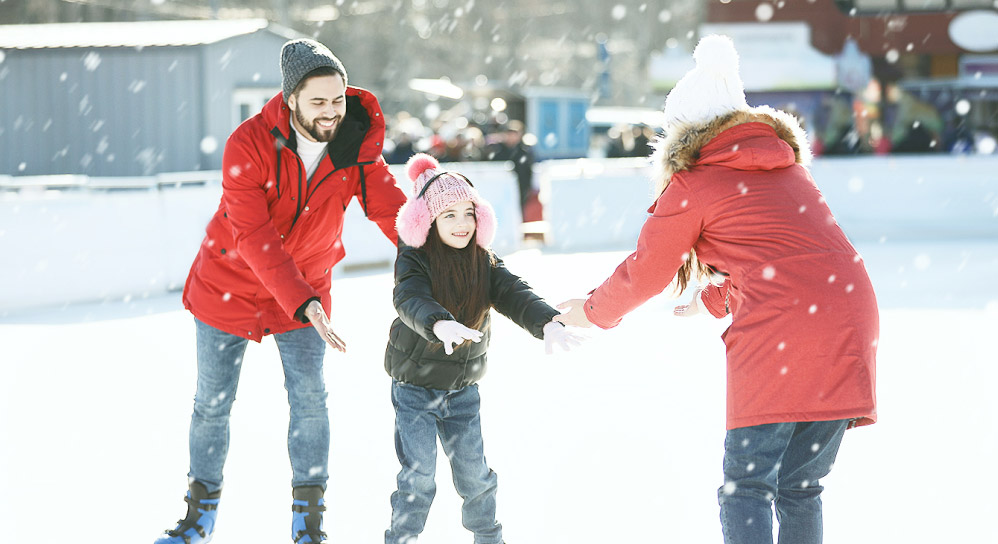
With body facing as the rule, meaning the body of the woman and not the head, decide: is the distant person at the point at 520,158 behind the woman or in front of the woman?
in front

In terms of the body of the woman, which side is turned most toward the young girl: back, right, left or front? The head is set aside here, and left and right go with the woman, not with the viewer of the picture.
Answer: front

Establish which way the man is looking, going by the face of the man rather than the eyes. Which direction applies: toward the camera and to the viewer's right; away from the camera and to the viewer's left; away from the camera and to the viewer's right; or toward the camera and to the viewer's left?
toward the camera and to the viewer's right

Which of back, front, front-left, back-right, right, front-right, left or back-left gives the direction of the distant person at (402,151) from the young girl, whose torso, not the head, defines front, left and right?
back-left

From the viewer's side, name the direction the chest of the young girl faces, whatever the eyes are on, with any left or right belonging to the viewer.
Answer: facing the viewer and to the right of the viewer

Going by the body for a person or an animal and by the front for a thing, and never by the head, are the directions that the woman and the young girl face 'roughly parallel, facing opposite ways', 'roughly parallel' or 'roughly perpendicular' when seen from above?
roughly parallel, facing opposite ways

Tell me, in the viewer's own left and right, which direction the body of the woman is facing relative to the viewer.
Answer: facing away from the viewer and to the left of the viewer

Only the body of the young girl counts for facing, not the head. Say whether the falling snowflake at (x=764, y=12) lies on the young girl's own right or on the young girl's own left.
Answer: on the young girl's own left

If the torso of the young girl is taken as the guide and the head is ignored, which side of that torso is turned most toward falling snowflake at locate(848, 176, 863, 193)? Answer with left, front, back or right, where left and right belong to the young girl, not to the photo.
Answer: left
